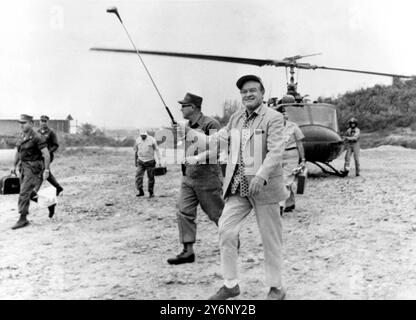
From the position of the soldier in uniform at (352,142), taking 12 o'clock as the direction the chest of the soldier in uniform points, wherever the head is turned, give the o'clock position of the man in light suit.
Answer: The man in light suit is roughly at 12 o'clock from the soldier in uniform.

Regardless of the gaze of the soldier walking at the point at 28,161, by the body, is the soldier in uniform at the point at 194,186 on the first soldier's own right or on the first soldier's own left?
on the first soldier's own left

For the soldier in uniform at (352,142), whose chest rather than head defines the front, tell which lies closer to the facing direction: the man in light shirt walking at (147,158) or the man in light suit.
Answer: the man in light suit

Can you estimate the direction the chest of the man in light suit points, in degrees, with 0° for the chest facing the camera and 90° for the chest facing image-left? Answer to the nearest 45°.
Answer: approximately 45°

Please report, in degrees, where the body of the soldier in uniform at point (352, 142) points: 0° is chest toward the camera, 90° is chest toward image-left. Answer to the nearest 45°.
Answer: approximately 0°

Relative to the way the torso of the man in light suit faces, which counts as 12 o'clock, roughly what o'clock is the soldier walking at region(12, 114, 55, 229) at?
The soldier walking is roughly at 3 o'clock from the man in light suit.
